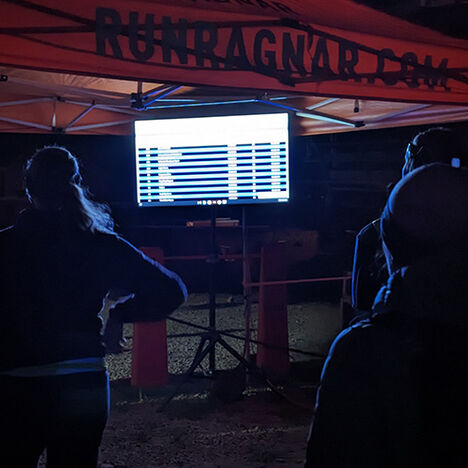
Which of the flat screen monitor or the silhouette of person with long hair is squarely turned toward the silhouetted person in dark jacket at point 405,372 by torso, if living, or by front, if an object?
the flat screen monitor

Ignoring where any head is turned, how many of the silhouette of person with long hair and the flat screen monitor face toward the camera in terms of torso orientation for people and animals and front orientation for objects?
1

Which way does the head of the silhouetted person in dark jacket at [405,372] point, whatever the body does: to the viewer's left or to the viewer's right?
to the viewer's left

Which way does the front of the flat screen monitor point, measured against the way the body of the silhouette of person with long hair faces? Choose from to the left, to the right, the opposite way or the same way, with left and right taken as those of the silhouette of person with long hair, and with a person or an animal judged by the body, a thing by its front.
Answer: the opposite way

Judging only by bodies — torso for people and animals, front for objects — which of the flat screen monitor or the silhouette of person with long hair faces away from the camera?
the silhouette of person with long hair

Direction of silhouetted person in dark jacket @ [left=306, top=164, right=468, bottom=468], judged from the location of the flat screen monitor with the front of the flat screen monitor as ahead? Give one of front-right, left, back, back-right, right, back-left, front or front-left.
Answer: front

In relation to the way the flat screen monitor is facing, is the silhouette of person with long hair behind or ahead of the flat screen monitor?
ahead

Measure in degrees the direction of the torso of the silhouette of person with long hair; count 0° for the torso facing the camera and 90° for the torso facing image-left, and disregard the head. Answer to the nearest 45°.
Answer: approximately 180°

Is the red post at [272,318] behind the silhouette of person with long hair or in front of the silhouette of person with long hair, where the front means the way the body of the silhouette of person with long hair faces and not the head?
in front

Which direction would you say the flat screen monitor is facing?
toward the camera
